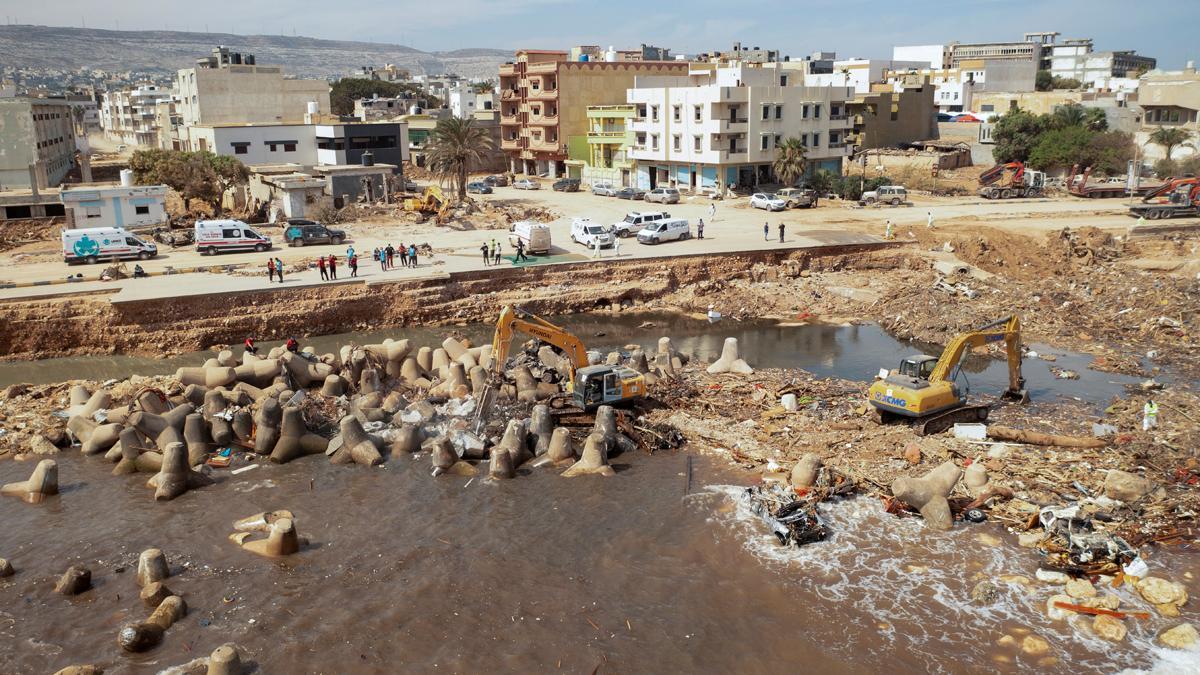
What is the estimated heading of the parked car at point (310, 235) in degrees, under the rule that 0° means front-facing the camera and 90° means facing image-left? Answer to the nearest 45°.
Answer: approximately 270°

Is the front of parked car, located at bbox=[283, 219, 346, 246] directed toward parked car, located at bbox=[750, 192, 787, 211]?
yes

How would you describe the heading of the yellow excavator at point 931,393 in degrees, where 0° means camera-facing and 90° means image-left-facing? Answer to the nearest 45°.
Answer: approximately 225°

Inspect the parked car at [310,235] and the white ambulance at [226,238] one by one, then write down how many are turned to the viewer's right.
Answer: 2

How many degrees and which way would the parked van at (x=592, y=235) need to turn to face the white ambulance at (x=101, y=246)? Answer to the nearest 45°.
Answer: approximately 135° to its right

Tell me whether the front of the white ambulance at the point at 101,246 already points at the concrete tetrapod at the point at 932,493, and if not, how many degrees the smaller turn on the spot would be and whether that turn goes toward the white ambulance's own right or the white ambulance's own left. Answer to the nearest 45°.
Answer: approximately 45° to the white ambulance's own right

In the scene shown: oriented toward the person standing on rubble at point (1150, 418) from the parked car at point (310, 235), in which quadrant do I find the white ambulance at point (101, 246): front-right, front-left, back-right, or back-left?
back-right

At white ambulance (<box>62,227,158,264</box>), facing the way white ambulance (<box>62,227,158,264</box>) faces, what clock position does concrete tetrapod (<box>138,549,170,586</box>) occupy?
The concrete tetrapod is roughly at 3 o'clock from the white ambulance.

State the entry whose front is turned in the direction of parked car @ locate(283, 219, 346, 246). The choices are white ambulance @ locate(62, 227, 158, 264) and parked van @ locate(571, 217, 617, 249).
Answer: the white ambulance

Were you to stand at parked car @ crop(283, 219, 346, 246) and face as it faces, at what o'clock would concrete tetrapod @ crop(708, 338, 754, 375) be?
The concrete tetrapod is roughly at 2 o'clock from the parked car.

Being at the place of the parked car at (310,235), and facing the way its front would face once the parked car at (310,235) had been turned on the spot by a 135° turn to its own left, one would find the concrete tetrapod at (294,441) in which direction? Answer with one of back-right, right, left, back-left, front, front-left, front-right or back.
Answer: back-left

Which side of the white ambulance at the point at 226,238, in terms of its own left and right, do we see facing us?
right

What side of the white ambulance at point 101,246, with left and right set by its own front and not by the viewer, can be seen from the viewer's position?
right

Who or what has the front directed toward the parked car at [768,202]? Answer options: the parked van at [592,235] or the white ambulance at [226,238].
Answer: the white ambulance

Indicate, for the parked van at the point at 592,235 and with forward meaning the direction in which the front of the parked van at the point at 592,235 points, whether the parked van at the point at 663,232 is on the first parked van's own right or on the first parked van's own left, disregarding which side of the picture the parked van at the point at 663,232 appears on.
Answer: on the first parked van's own left

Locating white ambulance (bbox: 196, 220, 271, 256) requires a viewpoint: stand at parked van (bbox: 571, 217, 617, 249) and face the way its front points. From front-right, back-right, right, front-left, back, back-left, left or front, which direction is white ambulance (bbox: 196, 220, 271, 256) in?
back-right

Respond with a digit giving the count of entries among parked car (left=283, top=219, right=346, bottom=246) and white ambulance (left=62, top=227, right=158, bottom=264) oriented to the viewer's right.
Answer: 2
